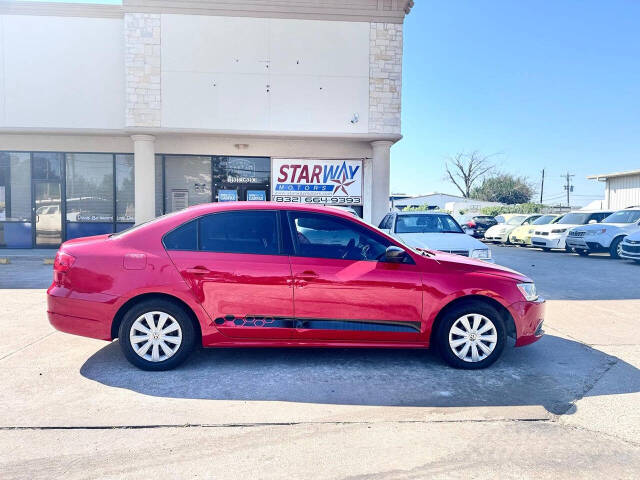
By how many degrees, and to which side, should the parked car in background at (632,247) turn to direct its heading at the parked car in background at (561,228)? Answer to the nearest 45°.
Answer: approximately 90° to its right

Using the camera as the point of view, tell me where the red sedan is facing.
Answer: facing to the right of the viewer

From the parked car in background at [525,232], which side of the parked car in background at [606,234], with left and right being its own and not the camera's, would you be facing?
right

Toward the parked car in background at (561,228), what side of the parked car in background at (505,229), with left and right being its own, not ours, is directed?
left

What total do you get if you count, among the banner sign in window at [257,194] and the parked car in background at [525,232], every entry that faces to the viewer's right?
0

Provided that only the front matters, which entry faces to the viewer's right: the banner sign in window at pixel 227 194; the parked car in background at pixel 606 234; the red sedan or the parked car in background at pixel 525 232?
the red sedan

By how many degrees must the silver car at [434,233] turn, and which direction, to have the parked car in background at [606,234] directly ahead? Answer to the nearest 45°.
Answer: approximately 90° to its left

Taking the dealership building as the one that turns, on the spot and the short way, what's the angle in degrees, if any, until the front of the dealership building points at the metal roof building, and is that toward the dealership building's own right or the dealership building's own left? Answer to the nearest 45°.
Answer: approximately 90° to the dealership building's own left

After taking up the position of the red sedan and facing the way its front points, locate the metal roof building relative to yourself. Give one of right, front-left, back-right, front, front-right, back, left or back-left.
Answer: front-left

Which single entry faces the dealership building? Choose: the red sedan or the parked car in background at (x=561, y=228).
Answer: the parked car in background

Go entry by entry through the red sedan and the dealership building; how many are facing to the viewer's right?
1
